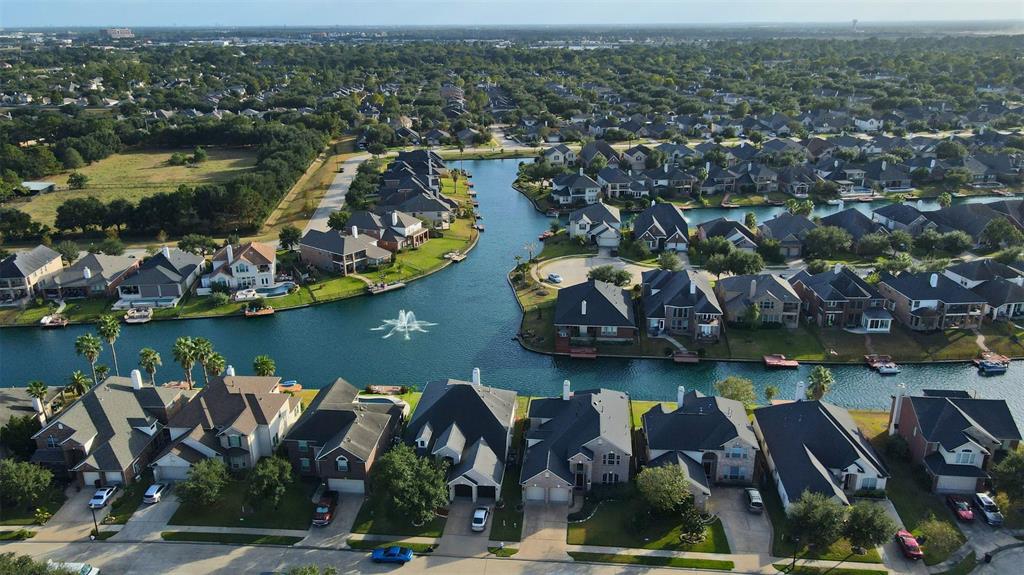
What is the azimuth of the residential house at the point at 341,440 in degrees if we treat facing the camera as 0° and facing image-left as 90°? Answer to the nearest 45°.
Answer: approximately 0°

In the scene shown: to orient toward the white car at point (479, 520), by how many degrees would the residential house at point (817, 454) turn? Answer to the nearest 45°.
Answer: approximately 45° to its right

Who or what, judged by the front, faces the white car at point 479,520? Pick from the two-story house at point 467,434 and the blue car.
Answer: the two-story house

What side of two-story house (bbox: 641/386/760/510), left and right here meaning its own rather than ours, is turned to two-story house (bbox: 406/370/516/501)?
right

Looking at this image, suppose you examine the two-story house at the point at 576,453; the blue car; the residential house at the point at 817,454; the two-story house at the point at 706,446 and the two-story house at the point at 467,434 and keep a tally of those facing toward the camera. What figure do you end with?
4

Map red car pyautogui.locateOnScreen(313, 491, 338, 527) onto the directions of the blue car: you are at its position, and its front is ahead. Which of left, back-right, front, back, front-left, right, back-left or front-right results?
front-right

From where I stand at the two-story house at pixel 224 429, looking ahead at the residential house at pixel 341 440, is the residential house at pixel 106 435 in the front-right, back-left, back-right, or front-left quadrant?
back-right

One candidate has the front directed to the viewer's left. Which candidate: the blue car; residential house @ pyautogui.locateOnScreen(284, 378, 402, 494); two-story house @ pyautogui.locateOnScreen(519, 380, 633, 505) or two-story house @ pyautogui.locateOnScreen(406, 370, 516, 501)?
the blue car

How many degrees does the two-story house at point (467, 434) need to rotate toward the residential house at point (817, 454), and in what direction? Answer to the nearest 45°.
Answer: approximately 90° to its left

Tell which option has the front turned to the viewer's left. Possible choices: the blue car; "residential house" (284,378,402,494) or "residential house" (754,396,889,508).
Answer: the blue car

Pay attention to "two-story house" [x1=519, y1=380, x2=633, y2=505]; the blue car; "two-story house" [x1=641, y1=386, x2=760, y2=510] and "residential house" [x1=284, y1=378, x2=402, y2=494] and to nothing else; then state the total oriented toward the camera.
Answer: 3

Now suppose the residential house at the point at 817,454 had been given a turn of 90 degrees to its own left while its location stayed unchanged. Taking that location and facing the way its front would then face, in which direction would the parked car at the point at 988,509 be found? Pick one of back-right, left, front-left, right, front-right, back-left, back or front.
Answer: front

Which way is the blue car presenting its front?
to the viewer's left
